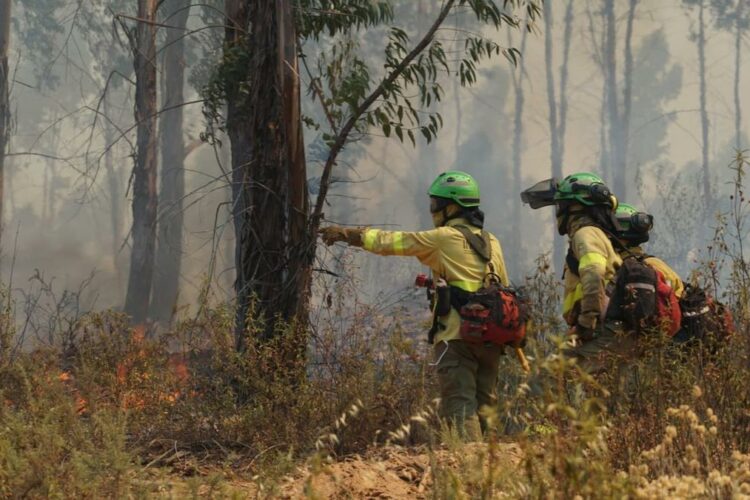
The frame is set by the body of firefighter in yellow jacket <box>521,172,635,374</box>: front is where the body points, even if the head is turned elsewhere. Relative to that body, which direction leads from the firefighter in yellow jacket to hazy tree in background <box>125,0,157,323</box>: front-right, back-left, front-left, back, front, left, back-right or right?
front-right

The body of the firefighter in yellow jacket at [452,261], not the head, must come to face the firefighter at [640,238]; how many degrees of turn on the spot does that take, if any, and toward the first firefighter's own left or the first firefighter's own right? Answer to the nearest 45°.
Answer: approximately 90° to the first firefighter's own right

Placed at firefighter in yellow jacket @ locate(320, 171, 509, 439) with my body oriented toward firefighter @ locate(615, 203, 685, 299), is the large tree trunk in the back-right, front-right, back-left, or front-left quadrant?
back-left

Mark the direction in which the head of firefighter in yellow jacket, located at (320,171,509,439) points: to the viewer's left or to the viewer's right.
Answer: to the viewer's left

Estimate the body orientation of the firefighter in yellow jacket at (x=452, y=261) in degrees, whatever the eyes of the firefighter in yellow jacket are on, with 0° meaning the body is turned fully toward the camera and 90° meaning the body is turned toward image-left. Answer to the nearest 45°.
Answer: approximately 135°

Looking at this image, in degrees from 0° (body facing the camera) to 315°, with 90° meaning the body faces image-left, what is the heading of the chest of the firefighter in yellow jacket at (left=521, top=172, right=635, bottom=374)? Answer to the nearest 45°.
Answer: approximately 90°

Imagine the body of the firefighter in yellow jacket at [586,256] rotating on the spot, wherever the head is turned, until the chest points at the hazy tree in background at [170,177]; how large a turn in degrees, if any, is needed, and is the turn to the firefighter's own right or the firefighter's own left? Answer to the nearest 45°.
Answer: approximately 45° to the firefighter's own right

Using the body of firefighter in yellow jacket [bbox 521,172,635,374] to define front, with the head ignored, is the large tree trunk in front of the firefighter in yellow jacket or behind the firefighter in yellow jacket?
in front

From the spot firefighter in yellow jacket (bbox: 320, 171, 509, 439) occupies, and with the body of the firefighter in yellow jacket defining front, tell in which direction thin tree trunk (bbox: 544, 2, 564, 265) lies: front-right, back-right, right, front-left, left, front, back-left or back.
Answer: front-right

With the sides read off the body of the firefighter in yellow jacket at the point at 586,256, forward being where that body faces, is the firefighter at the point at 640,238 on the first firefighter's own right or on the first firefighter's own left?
on the first firefighter's own right

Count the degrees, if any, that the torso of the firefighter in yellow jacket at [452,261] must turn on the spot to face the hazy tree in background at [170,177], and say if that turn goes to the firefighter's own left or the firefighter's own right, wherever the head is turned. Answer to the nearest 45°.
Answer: approximately 45° to the firefighter's own right
